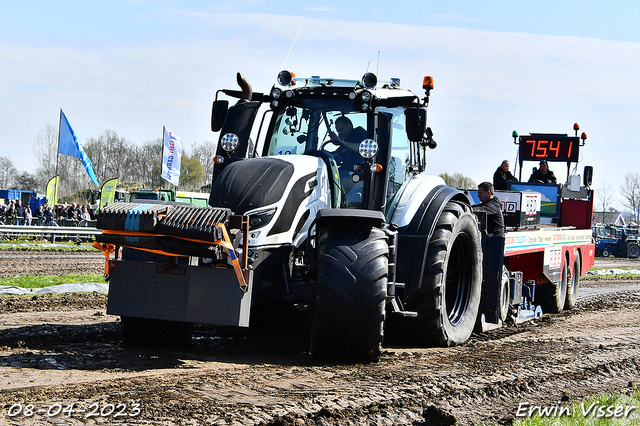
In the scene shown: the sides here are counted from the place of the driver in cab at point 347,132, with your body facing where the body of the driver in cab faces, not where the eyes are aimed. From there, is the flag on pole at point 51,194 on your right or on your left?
on your right

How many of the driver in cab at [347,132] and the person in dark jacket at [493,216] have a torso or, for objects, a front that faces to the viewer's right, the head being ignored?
0

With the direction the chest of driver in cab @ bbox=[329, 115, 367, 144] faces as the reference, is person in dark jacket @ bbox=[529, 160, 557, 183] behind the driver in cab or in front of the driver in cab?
behind

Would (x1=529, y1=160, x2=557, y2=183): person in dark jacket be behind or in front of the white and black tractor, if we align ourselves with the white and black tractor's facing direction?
behind

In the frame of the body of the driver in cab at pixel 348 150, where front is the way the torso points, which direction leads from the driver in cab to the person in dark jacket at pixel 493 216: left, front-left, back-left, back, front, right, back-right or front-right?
back

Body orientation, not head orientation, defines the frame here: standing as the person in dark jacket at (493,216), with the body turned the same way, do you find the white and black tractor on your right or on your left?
on your left

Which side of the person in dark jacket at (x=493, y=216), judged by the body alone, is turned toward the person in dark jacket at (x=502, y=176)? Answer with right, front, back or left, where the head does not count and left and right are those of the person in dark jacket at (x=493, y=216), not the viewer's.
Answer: right

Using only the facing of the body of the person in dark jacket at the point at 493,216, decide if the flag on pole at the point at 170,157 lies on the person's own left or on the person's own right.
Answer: on the person's own right

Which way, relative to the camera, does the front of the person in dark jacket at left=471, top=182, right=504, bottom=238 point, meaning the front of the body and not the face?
to the viewer's left

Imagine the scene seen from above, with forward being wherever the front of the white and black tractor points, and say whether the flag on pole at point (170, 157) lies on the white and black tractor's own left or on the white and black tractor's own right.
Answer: on the white and black tractor's own right

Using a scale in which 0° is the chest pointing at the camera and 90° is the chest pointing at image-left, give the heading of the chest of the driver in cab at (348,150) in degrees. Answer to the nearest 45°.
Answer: approximately 45°

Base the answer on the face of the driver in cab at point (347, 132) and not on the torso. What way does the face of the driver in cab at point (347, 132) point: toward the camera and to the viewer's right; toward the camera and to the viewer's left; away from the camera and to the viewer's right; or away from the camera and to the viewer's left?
toward the camera and to the viewer's left

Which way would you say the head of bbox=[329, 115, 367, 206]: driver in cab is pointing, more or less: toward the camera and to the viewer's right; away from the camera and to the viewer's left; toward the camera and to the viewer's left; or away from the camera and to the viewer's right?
toward the camera and to the viewer's left

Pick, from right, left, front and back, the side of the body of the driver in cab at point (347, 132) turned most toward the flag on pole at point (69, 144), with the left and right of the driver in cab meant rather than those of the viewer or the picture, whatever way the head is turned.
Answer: right

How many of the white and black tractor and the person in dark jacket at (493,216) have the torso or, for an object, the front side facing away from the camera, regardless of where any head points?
0
